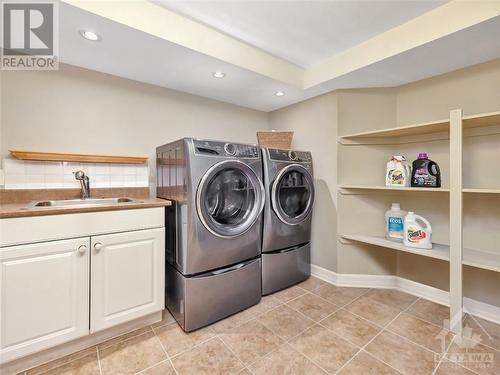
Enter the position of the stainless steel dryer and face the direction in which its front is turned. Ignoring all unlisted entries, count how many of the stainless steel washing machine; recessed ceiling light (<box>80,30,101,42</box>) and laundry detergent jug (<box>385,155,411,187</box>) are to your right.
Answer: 2

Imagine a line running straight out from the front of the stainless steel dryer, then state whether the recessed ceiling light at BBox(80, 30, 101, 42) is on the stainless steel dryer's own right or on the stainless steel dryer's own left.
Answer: on the stainless steel dryer's own right

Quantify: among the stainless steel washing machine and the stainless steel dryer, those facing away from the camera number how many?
0

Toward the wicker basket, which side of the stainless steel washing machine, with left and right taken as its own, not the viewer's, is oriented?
left

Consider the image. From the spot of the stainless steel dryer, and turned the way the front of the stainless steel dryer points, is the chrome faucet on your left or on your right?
on your right

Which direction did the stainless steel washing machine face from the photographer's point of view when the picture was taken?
facing the viewer and to the right of the viewer

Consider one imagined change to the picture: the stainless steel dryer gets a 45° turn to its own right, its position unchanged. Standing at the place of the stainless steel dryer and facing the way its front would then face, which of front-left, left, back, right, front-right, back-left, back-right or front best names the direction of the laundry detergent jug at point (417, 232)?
left

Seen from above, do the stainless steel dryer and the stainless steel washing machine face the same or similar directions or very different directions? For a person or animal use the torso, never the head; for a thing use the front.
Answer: same or similar directions

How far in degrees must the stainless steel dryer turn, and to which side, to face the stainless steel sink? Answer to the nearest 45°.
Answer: approximately 90° to its right

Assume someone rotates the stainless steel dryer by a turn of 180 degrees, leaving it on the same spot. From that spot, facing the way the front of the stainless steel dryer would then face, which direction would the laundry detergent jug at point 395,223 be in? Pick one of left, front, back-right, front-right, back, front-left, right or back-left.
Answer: back-right

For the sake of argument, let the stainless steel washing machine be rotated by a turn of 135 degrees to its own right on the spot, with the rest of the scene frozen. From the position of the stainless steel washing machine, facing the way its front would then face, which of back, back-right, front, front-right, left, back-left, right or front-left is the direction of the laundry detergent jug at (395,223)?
back
